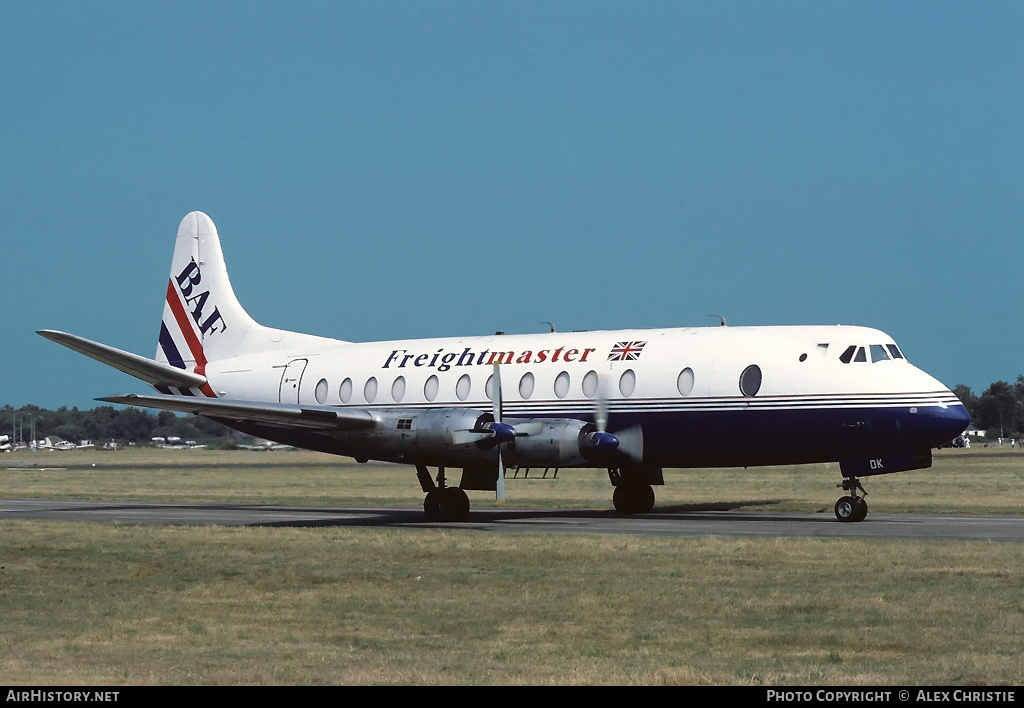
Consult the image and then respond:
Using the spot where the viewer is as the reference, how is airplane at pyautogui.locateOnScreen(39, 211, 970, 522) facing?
facing the viewer and to the right of the viewer
